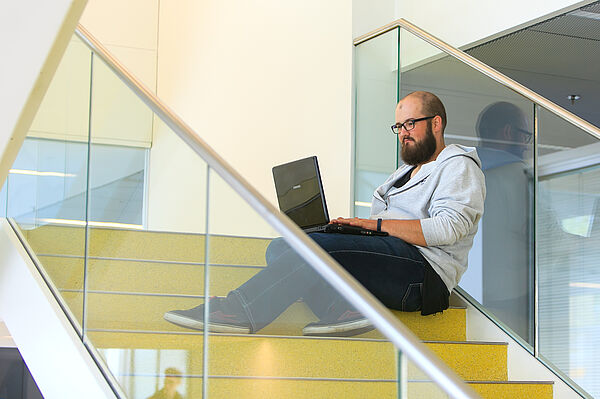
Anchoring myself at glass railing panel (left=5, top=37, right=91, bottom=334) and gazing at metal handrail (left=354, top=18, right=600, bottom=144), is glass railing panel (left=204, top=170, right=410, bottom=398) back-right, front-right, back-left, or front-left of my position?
front-right

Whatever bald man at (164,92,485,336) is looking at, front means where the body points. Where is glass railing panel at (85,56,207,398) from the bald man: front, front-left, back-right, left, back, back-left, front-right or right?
front-left

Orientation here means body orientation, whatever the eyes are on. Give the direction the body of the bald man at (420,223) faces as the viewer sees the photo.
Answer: to the viewer's left

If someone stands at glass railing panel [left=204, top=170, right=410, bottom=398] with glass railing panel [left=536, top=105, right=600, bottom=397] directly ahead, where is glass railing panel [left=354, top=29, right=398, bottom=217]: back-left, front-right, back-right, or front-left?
front-left

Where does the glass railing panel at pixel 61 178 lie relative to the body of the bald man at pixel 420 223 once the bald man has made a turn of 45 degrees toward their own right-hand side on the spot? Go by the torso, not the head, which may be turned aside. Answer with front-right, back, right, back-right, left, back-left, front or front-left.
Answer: front-left

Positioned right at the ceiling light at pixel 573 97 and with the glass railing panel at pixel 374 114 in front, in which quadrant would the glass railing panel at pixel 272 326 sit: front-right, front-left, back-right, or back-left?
front-left

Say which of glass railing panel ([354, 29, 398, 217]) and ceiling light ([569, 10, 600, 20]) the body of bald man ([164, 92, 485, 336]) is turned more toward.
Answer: the glass railing panel

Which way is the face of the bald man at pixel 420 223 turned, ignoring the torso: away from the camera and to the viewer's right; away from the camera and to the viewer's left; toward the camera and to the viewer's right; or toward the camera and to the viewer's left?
toward the camera and to the viewer's left

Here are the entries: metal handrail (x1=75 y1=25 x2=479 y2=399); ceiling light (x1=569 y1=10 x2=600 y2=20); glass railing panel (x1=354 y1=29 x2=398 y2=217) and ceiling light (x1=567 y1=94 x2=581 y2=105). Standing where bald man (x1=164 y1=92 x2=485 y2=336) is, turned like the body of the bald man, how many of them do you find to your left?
1
